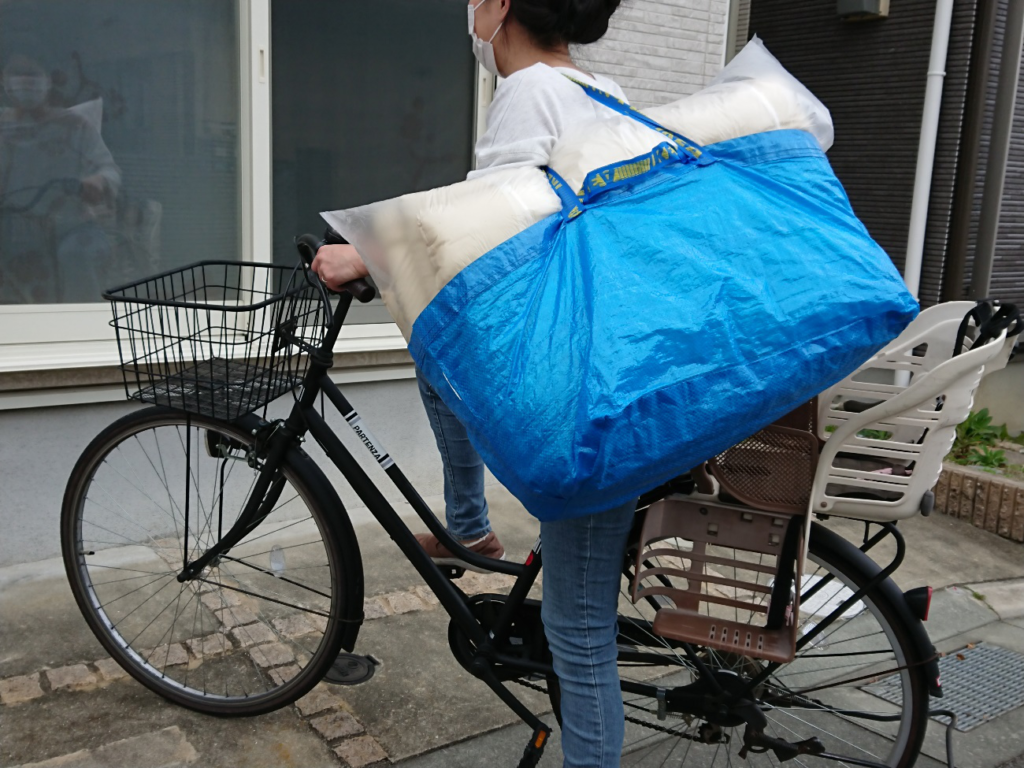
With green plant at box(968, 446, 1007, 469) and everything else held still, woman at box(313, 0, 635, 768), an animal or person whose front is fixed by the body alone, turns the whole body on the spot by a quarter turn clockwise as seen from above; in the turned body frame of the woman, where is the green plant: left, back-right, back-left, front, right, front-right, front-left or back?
front-right

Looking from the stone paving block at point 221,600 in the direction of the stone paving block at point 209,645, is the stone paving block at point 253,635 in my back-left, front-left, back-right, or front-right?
front-left

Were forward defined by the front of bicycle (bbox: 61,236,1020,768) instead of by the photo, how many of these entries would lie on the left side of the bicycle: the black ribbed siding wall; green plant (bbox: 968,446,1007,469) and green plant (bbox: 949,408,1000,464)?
0

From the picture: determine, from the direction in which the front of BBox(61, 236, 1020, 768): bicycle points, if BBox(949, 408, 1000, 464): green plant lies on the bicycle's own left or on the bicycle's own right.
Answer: on the bicycle's own right

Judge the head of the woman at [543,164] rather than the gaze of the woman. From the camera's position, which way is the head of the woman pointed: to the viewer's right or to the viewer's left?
to the viewer's left

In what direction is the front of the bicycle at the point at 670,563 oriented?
to the viewer's left

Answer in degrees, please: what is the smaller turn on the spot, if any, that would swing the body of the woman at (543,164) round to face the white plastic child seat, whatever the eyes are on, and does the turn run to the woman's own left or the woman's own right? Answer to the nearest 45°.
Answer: approximately 180°

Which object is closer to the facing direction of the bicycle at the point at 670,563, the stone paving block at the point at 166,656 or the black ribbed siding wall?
the stone paving block

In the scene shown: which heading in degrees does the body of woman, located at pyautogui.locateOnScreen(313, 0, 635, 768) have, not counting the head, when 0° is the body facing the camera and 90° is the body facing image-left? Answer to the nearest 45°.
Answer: approximately 90°
